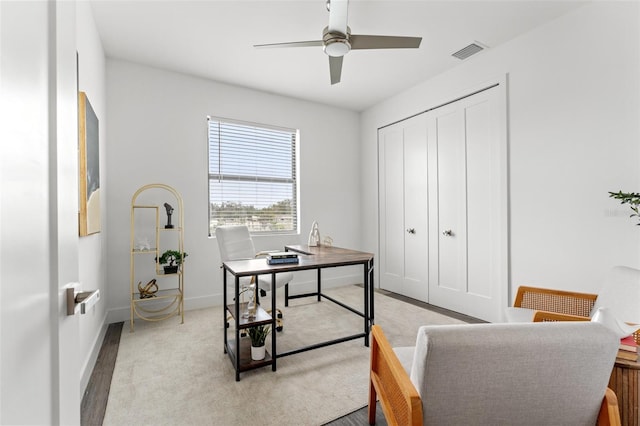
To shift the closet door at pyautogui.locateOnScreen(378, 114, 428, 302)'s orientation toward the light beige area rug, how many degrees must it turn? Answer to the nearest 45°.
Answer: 0° — it already faces it

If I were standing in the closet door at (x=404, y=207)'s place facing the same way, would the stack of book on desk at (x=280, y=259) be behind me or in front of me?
in front

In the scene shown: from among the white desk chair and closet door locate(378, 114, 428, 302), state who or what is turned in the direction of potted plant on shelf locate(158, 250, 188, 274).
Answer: the closet door

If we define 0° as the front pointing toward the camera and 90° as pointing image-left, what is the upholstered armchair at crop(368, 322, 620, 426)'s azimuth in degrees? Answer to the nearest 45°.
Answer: approximately 135°

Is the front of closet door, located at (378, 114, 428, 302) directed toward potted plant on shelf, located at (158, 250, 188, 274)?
yes

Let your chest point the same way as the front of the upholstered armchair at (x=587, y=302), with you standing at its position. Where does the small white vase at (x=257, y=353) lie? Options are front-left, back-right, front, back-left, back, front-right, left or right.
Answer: front-left

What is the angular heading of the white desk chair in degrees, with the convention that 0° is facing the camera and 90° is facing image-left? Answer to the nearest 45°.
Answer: approximately 315°

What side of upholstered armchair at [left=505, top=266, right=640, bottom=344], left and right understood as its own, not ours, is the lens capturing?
left

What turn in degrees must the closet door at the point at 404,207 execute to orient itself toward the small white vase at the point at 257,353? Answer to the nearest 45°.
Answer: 0° — it already faces it

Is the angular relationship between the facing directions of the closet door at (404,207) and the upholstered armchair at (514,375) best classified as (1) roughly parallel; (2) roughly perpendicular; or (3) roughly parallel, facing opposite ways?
roughly perpendicular

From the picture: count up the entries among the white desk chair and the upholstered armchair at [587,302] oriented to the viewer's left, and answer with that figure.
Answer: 1

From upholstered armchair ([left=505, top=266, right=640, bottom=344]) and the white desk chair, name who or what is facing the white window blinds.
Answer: the upholstered armchair
